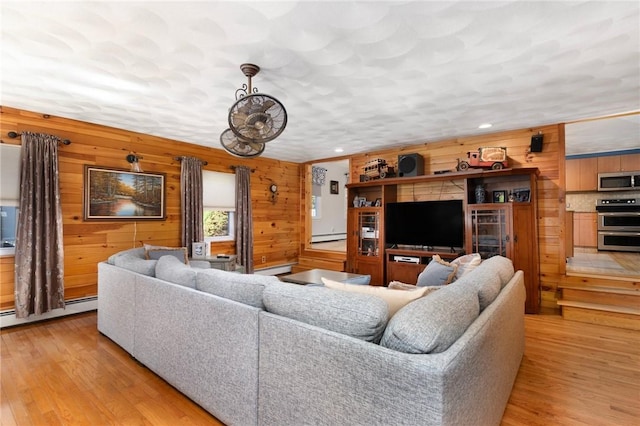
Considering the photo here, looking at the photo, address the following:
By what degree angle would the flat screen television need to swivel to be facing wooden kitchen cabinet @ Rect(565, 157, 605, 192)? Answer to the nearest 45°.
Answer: approximately 135° to its left

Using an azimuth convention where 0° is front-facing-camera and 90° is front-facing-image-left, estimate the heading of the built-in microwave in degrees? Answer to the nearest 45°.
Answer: approximately 0°

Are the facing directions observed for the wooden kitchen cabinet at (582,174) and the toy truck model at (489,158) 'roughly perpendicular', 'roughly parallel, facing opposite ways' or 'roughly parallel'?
roughly perpendicular

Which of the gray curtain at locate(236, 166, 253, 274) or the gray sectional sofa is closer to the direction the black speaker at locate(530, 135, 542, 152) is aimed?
the gray sectional sofa

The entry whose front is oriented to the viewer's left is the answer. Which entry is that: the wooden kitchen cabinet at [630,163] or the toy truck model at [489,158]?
the toy truck model

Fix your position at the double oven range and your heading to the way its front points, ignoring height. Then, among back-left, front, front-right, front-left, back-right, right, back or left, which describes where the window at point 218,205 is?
front-right

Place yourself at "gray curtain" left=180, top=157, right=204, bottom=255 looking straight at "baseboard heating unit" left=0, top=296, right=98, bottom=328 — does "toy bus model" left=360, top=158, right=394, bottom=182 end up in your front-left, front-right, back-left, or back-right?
back-left

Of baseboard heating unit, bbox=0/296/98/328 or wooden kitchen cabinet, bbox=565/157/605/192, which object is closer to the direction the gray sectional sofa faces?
the wooden kitchen cabinet
